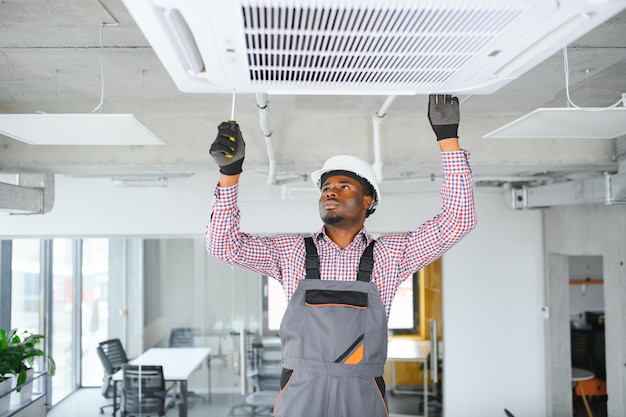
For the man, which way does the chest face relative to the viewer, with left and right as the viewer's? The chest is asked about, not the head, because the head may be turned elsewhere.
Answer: facing the viewer

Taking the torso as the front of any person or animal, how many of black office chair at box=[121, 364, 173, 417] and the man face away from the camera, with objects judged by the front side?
1

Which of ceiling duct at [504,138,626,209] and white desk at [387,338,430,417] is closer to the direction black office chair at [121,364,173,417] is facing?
the white desk

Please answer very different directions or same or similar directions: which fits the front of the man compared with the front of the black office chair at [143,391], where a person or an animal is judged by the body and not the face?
very different directions

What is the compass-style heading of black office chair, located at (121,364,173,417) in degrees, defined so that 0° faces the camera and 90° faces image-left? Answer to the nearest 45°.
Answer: approximately 180°

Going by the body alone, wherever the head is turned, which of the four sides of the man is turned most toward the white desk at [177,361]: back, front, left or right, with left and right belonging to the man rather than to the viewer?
back

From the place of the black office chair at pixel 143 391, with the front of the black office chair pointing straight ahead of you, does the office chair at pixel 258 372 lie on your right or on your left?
on your right

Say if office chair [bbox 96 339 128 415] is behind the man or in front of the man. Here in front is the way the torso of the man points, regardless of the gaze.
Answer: behind

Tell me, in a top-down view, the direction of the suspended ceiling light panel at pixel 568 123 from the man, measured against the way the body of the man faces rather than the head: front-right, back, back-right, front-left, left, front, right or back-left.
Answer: back-left
